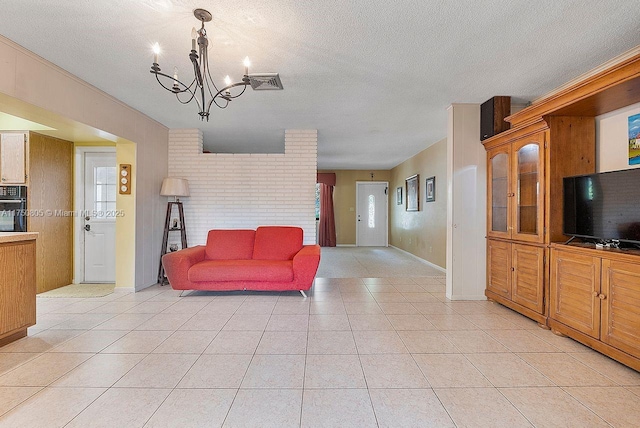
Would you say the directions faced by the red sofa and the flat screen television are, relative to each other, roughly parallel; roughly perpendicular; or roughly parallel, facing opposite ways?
roughly perpendicular

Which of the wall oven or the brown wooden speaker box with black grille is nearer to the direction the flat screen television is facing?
the wall oven

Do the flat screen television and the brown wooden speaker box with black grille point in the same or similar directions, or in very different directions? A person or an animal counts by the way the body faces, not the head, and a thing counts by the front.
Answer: same or similar directions

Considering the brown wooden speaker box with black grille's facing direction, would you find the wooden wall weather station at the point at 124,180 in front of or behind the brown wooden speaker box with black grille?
in front

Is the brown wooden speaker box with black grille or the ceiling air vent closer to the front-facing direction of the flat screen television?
the ceiling air vent

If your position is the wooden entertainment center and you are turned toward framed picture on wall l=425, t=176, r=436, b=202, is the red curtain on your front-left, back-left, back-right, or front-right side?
front-left

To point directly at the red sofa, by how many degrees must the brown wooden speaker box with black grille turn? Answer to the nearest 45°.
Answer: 0° — it already faces it

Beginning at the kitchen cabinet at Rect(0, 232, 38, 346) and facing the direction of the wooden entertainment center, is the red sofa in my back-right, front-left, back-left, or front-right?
front-left

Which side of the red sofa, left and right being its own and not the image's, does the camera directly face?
front

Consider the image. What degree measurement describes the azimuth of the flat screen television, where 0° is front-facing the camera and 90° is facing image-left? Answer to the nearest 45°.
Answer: approximately 45°

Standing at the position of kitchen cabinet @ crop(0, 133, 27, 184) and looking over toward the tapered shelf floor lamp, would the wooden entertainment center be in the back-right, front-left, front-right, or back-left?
front-right

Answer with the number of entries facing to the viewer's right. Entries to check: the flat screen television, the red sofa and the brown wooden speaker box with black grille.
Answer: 0

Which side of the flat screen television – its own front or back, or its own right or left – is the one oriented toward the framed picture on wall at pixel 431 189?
right

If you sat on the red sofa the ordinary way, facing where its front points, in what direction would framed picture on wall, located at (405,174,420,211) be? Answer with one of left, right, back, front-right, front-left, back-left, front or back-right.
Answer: back-left

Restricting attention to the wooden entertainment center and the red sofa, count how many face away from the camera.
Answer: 0

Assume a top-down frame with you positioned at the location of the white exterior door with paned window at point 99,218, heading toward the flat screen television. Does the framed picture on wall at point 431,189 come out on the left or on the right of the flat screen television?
left

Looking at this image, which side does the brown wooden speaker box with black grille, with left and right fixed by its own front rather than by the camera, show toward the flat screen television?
left

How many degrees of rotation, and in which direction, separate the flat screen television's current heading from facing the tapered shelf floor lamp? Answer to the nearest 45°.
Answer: approximately 45° to its right

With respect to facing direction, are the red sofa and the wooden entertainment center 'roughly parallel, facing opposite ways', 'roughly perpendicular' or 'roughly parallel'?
roughly perpendicular

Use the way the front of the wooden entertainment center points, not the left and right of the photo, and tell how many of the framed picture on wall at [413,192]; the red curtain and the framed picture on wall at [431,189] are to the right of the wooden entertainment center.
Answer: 3

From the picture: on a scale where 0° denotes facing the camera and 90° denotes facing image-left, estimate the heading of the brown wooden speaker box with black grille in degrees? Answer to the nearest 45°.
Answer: approximately 45°
